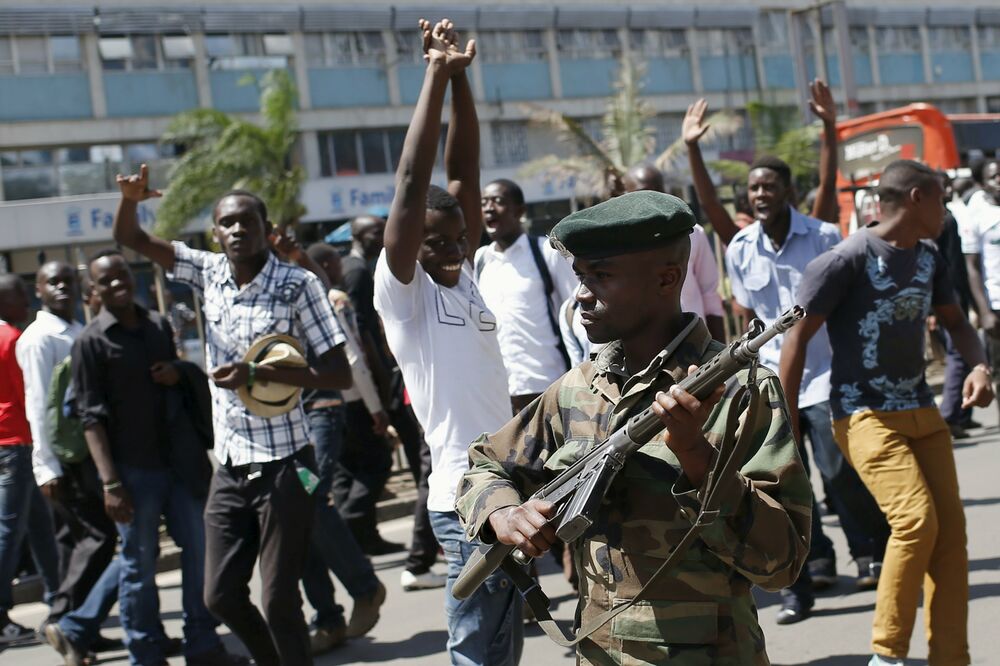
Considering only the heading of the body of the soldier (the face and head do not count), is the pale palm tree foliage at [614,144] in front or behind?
behind

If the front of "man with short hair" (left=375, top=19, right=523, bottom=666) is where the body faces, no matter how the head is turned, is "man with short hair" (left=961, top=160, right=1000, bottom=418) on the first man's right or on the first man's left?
on the first man's left

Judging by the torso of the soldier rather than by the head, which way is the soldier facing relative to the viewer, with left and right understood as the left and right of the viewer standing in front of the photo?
facing the viewer and to the left of the viewer

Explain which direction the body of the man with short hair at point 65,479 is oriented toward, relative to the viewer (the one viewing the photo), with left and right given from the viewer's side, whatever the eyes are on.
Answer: facing the viewer and to the right of the viewer

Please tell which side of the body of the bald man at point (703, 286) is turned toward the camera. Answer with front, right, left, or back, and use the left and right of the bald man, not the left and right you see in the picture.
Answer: front

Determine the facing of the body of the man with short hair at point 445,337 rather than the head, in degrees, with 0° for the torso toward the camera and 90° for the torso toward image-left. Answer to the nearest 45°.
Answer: approximately 315°

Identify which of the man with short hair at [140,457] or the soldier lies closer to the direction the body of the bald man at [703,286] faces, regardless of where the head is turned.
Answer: the soldier

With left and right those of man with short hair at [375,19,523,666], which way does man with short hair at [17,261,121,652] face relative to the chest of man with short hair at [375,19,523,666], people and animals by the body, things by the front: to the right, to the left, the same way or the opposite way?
the same way

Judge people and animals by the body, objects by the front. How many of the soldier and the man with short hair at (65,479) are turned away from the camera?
0

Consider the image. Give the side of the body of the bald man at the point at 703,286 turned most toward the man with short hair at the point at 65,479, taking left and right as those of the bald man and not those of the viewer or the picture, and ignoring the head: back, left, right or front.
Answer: right

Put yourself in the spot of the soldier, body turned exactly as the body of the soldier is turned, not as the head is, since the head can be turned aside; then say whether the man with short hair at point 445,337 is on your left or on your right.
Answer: on your right

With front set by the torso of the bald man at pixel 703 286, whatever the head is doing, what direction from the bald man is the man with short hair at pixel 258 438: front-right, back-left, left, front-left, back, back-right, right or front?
front-right

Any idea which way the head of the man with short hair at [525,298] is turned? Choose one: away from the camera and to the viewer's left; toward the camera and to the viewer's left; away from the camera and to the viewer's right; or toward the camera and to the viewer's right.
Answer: toward the camera and to the viewer's left
